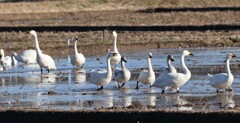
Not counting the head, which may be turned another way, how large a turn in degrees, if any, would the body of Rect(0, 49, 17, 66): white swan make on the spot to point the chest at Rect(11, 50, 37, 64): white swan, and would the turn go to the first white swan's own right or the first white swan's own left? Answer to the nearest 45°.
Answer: approximately 180°

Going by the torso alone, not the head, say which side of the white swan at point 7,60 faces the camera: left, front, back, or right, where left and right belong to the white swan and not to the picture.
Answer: left

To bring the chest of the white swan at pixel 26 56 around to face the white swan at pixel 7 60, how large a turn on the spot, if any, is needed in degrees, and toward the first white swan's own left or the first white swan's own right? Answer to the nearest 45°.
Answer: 0° — it already faces it

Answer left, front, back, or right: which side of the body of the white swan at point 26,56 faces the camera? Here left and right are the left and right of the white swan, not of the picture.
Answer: left

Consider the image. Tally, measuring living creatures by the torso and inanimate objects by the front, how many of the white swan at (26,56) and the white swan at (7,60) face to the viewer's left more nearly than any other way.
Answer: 2
